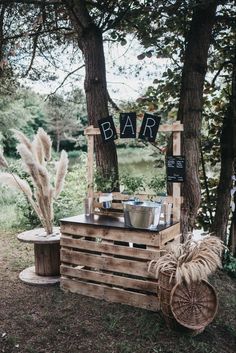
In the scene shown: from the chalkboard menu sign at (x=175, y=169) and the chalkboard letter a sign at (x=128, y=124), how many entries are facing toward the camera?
2

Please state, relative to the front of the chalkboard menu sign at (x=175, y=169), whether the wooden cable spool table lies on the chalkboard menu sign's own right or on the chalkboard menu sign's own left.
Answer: on the chalkboard menu sign's own right

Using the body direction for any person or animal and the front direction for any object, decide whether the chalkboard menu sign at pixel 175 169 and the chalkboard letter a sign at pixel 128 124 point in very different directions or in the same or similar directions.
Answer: same or similar directions

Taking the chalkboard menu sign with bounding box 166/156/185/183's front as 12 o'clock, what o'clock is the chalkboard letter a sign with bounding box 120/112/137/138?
the chalkboard letter a sign with bounding box 120/112/137/138 is roughly at 4 o'clock from the chalkboard menu sign with bounding box 166/156/185/183.

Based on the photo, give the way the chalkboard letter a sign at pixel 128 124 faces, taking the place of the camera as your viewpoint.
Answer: facing the viewer

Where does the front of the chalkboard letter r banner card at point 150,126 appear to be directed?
toward the camera

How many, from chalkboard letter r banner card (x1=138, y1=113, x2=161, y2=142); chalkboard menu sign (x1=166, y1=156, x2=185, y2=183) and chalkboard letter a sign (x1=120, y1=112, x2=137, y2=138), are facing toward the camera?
3

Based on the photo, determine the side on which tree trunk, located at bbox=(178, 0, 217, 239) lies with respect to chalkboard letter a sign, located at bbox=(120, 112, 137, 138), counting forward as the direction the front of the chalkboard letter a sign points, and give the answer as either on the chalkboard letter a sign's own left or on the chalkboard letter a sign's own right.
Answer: on the chalkboard letter a sign's own left

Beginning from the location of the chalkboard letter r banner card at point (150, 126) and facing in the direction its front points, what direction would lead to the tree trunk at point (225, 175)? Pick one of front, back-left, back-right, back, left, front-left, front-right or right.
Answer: back-left

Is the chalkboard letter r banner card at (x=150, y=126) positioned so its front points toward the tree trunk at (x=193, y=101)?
no
